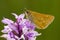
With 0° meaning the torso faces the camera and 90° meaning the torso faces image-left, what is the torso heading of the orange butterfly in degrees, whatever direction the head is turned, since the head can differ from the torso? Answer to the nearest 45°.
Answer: approximately 90°
